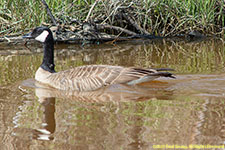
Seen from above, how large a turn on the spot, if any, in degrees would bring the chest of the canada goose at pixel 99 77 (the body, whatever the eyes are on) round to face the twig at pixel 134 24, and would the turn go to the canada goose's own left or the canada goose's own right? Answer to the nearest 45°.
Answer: approximately 90° to the canada goose's own right

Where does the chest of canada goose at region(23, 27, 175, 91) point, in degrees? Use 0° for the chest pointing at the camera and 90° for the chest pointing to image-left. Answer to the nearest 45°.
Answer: approximately 90°
